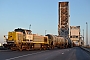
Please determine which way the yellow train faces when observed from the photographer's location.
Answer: facing the viewer and to the left of the viewer
